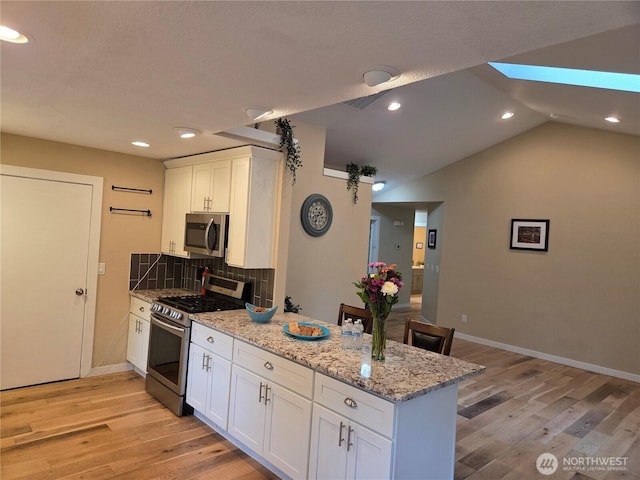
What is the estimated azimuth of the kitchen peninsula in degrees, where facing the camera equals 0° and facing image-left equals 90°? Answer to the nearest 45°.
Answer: approximately 45°

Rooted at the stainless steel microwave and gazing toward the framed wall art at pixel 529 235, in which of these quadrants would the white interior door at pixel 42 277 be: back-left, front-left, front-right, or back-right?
back-left

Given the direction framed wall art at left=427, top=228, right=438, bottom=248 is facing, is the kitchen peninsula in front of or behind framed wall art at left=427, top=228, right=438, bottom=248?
in front

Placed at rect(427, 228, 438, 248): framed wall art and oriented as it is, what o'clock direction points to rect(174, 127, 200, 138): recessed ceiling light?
The recessed ceiling light is roughly at 11 o'clock from the framed wall art.

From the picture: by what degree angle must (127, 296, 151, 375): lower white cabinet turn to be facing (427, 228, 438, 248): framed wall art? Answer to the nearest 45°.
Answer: approximately 135° to its left

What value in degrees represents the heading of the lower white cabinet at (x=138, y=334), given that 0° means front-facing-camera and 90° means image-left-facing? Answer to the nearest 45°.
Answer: approximately 45°

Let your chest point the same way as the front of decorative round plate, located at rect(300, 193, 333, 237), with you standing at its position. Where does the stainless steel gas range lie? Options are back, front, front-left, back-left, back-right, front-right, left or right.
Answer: right

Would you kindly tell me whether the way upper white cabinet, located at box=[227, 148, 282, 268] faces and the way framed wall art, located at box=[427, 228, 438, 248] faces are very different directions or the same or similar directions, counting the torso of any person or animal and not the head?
same or similar directions

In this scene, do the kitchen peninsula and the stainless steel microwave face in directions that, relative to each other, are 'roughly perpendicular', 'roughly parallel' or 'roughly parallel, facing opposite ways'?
roughly parallel

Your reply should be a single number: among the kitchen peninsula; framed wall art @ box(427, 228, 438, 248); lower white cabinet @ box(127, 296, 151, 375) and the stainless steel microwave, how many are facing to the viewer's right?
0

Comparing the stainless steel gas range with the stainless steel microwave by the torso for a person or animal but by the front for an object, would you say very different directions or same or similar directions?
same or similar directions

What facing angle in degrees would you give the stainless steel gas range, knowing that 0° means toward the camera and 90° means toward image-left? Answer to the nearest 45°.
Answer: approximately 45°

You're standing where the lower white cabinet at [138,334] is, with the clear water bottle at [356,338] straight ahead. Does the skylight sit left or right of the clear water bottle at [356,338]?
left

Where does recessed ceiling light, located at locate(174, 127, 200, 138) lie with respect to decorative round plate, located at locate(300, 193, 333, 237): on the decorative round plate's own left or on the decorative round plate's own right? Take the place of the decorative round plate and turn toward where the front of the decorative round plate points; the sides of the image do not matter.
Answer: on the decorative round plate's own right

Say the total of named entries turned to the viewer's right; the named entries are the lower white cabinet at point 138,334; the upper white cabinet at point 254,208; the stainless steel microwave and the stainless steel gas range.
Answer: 0

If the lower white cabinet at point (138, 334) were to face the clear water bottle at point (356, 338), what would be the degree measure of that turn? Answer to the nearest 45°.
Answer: approximately 90° to its left
